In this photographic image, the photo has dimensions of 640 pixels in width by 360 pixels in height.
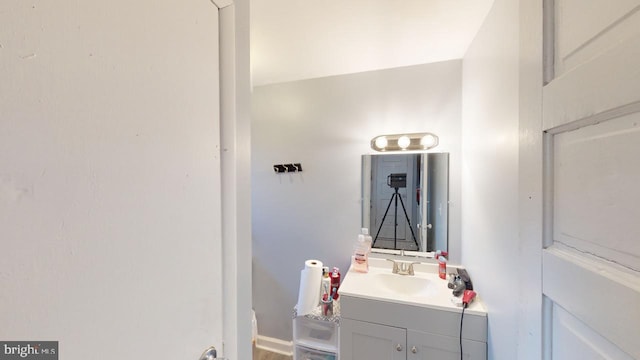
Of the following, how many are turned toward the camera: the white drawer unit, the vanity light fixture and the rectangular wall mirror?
3

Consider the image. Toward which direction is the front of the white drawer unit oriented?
toward the camera

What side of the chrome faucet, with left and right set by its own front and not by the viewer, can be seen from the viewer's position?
front

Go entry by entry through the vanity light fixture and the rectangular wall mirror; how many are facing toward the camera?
2
